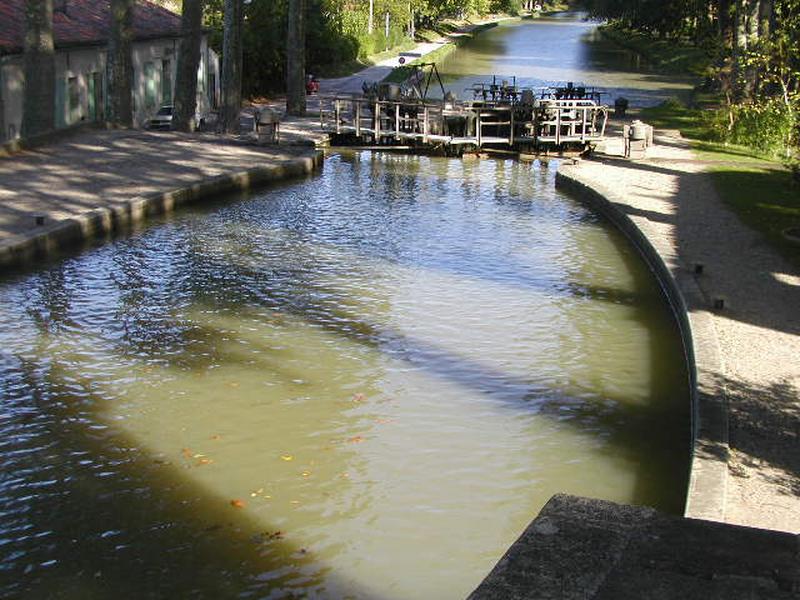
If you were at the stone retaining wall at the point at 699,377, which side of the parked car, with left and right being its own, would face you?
left

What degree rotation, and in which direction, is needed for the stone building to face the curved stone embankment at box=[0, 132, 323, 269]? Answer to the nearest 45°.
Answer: approximately 45° to its right

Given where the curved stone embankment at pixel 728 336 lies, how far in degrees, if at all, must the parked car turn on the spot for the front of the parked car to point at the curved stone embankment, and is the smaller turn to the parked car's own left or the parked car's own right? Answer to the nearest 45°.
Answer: approximately 90° to the parked car's own left

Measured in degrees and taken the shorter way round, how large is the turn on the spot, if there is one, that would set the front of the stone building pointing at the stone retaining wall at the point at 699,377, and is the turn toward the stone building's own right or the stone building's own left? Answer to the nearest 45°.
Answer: approximately 45° to the stone building's own right

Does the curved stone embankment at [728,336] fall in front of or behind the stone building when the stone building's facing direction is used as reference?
in front

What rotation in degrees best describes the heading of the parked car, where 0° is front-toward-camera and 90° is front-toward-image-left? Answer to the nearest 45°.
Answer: approximately 90°

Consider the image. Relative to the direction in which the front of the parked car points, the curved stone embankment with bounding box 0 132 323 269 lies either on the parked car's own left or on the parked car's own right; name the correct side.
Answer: on the parked car's own left

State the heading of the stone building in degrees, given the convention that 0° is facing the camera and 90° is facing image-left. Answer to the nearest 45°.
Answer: approximately 315°
